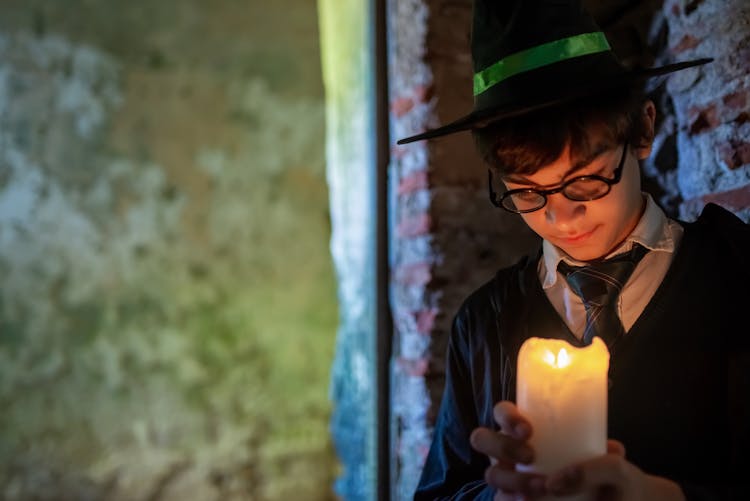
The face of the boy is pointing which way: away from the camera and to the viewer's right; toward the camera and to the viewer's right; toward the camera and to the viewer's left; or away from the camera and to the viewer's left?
toward the camera and to the viewer's left

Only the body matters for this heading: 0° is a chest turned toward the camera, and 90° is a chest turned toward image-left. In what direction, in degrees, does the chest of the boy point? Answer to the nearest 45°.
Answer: approximately 0°
